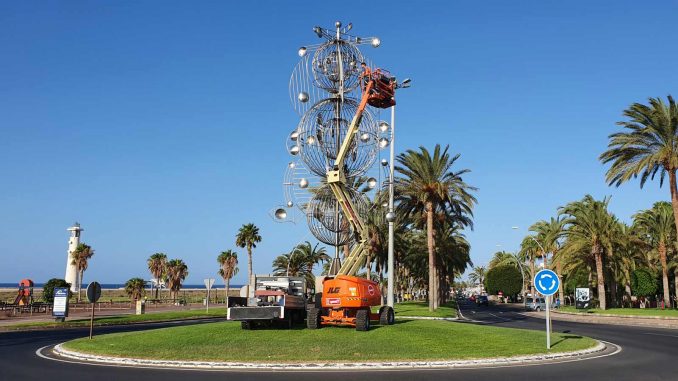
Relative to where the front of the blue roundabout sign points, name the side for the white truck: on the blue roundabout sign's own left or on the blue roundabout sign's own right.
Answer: on the blue roundabout sign's own right

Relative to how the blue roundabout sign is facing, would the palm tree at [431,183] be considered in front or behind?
behind

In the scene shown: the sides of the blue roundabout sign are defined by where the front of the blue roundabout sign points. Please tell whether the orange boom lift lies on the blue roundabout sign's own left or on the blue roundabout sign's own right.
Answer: on the blue roundabout sign's own right

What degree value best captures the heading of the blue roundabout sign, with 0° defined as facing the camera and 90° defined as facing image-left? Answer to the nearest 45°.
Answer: approximately 0°
